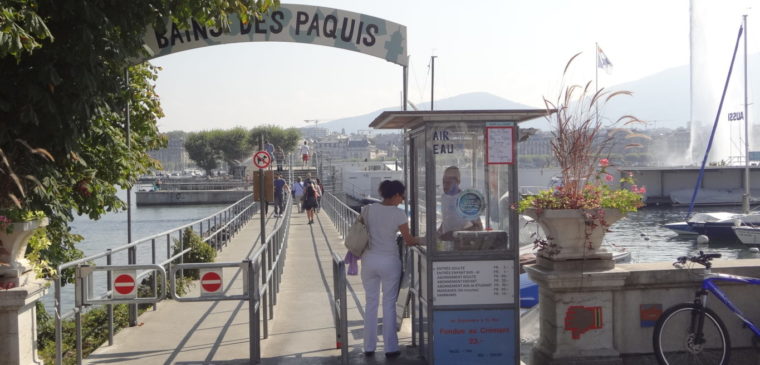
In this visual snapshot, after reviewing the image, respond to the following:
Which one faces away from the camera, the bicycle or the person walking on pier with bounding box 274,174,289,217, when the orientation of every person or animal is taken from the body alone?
the person walking on pier

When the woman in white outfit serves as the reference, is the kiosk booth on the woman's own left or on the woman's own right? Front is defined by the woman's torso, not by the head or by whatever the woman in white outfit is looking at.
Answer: on the woman's own right

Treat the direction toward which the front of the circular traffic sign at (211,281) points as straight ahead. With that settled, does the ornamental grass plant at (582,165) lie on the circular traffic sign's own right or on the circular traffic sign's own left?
on the circular traffic sign's own left

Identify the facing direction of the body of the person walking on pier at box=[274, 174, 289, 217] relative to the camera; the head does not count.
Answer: away from the camera

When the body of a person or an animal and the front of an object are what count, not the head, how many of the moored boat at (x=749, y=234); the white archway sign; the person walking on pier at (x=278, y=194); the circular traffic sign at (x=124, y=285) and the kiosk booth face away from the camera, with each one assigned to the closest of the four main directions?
1

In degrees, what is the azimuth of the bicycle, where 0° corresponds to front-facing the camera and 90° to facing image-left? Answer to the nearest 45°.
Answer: approximately 90°

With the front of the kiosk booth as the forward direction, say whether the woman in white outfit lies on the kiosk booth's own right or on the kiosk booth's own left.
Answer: on the kiosk booth's own right

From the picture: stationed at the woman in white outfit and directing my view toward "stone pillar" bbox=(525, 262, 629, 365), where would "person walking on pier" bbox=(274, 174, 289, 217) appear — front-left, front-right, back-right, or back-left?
back-left

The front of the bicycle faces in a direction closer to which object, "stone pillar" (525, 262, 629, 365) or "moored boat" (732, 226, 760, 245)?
the stone pillar

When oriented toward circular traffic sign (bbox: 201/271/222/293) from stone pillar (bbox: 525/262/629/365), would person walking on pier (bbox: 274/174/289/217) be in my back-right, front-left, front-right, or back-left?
front-right

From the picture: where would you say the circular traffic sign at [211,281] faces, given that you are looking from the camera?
facing the viewer

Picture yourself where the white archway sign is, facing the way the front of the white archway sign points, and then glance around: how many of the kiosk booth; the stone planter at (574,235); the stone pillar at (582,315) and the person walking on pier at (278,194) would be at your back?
1

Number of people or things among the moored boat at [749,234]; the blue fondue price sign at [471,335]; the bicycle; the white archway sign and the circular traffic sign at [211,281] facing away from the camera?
0

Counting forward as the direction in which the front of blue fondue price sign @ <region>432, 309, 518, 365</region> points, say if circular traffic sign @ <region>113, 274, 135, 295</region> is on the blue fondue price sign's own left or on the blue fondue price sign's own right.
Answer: on the blue fondue price sign's own right
